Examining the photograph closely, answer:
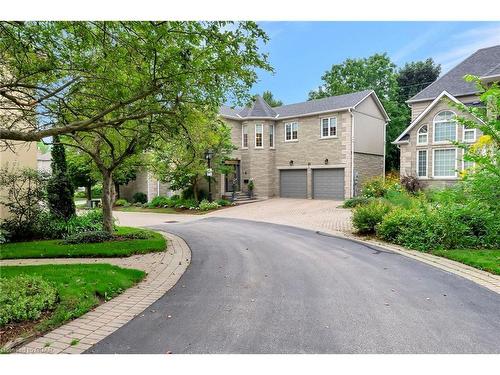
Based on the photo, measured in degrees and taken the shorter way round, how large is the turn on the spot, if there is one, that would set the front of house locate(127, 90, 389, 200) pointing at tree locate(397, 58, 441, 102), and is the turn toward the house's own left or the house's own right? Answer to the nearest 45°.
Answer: approximately 180°

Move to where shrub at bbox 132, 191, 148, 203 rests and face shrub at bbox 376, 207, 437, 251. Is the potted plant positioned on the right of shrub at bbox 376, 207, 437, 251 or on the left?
left

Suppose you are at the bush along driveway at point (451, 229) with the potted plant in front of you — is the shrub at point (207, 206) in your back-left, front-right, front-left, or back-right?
front-left

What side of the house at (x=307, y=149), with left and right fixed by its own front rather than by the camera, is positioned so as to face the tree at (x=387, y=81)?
back

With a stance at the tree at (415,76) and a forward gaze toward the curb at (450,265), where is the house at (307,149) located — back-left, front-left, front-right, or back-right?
front-right

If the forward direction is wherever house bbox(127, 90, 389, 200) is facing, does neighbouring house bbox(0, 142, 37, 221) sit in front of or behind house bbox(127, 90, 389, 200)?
in front

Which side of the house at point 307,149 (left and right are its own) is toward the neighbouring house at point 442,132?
left

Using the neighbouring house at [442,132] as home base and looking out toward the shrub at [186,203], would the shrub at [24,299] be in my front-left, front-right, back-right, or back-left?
front-left

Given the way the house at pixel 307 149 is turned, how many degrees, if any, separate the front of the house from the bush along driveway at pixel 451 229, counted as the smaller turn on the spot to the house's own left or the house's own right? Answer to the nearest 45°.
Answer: approximately 45° to the house's own left

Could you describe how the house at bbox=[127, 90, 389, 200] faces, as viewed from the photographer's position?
facing the viewer and to the left of the viewer

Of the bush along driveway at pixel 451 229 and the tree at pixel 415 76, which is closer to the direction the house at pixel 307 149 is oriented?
the bush along driveway

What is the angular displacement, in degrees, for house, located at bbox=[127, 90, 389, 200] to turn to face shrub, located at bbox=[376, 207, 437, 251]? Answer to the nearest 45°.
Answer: approximately 45° to its left

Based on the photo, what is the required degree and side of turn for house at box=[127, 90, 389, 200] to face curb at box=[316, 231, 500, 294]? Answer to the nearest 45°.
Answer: approximately 45° to its left

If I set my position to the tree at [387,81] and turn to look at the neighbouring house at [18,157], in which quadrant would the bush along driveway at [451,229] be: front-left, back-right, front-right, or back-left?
front-left

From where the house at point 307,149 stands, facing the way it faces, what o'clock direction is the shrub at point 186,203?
The shrub is roughly at 1 o'clock from the house.

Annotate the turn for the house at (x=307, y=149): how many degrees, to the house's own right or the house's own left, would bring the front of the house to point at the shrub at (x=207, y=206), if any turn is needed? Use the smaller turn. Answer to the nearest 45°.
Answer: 0° — it already faces it

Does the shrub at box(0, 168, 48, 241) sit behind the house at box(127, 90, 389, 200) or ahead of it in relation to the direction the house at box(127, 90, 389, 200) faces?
ahead
